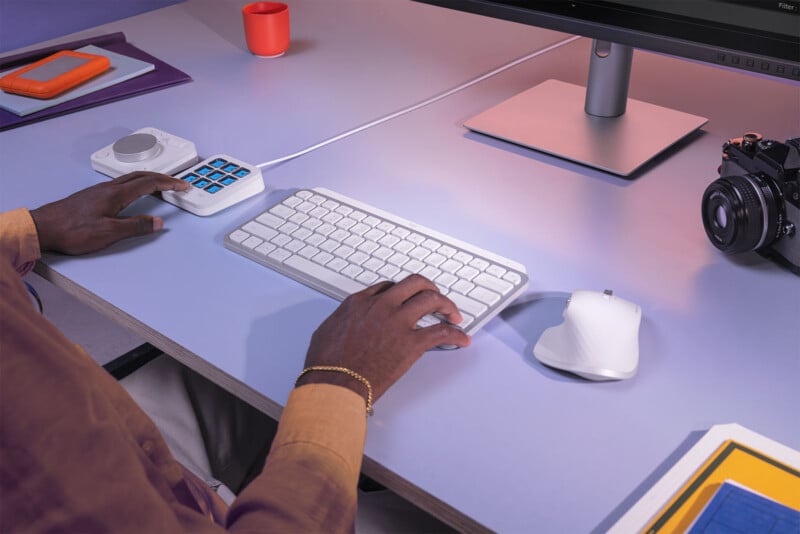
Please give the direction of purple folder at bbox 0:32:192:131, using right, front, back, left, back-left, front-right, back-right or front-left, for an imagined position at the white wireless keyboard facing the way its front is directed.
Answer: right

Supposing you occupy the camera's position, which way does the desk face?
facing the viewer and to the left of the viewer

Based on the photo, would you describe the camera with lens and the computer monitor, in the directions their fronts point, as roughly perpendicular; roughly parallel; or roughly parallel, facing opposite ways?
roughly parallel

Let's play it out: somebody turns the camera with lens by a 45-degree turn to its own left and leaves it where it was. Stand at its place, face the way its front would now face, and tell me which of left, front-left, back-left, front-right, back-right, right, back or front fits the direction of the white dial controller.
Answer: right

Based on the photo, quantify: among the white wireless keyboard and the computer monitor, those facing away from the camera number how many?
0

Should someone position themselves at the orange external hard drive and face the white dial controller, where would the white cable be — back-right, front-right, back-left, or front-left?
front-left

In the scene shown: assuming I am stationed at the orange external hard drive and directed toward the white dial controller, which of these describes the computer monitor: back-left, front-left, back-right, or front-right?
front-left

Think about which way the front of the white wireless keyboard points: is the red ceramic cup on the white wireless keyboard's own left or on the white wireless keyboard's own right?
on the white wireless keyboard's own right

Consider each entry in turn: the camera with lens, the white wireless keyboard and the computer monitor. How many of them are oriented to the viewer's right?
0

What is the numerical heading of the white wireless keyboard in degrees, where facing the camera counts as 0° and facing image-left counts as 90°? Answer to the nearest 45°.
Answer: approximately 45°

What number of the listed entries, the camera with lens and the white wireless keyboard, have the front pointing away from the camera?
0

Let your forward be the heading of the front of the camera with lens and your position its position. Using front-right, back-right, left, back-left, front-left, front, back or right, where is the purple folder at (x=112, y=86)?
front-right
